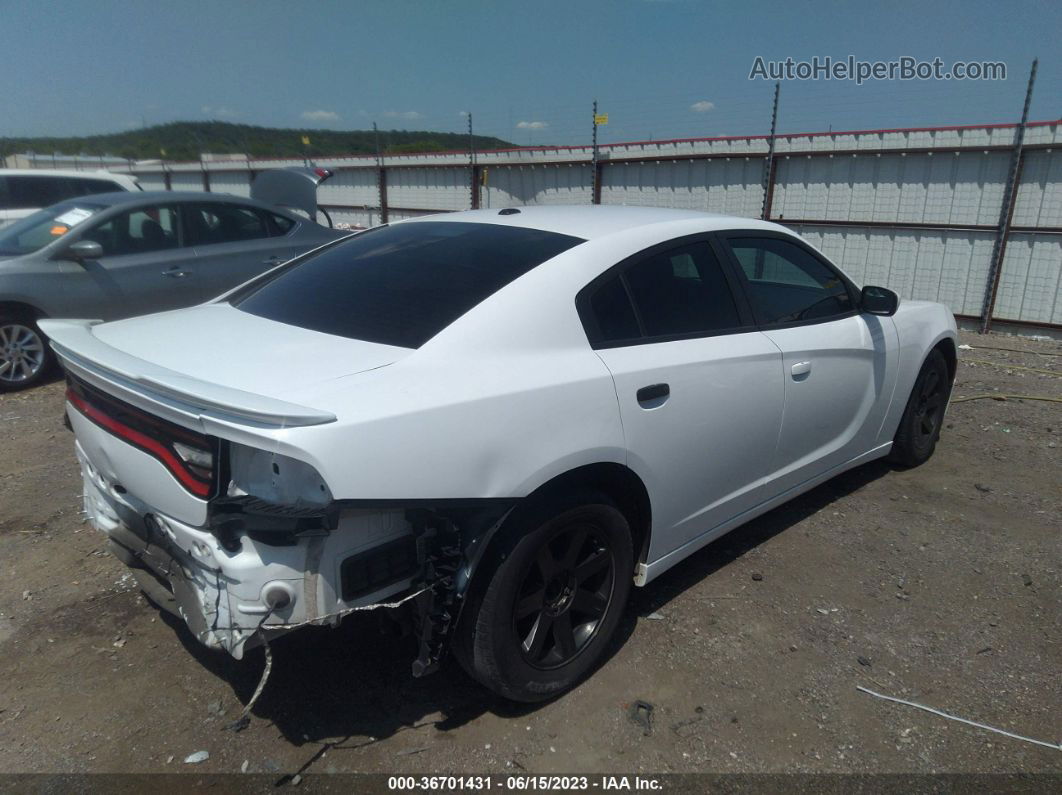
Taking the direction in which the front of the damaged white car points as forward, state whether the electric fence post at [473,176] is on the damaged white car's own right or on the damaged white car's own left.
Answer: on the damaged white car's own left

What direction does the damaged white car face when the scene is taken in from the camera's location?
facing away from the viewer and to the right of the viewer

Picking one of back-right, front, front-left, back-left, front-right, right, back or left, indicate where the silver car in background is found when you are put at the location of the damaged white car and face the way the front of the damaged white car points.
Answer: left

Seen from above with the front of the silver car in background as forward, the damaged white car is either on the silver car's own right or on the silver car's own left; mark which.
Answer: on the silver car's own left

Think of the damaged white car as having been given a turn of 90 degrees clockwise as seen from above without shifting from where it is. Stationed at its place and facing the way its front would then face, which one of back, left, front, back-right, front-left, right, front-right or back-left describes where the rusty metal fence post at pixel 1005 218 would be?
left

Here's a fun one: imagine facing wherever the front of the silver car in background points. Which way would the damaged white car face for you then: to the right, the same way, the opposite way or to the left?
the opposite way

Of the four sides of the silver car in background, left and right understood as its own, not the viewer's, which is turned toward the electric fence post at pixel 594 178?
back

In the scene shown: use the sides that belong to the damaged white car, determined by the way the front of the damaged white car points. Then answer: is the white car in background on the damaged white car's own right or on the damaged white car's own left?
on the damaged white car's own left

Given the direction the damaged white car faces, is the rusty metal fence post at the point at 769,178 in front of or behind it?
in front
